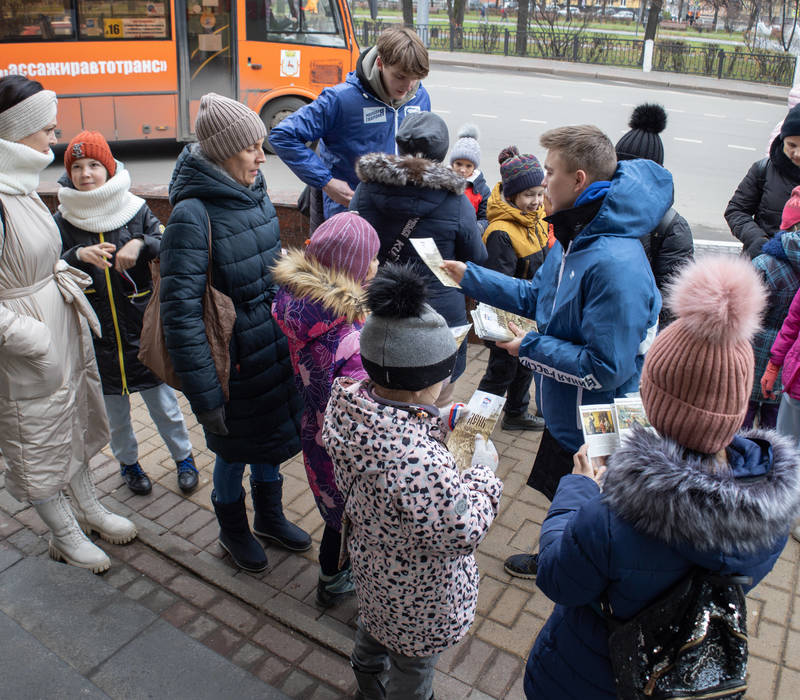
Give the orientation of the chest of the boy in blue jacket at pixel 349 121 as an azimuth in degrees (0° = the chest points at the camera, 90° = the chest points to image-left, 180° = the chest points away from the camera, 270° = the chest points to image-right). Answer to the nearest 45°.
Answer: approximately 315°

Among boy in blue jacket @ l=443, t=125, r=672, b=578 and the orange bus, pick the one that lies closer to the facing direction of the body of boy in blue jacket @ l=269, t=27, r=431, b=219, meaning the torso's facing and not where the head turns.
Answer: the boy in blue jacket

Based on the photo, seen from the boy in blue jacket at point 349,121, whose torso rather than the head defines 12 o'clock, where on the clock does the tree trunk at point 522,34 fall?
The tree trunk is roughly at 8 o'clock from the boy in blue jacket.

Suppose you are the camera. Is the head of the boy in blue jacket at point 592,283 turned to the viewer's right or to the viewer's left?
to the viewer's left

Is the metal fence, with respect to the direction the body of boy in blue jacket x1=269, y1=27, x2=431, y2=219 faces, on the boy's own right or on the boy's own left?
on the boy's own left

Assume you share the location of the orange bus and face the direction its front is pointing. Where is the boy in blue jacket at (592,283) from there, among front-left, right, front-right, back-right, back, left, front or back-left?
right

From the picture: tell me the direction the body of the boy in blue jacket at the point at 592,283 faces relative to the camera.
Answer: to the viewer's left

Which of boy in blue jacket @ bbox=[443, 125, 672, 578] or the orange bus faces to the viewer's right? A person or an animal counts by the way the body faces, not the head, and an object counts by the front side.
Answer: the orange bus

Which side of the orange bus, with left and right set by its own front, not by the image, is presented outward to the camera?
right

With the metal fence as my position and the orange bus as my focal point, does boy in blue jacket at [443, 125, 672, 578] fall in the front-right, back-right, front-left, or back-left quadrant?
front-left
